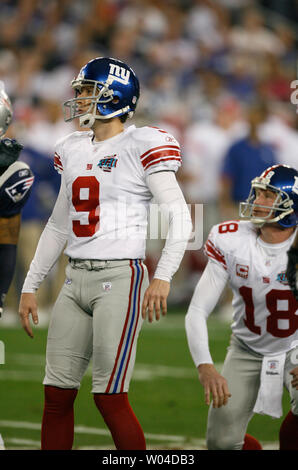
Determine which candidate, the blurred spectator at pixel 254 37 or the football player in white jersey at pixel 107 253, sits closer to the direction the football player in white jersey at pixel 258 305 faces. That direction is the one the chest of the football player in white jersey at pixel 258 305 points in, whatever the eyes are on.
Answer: the football player in white jersey

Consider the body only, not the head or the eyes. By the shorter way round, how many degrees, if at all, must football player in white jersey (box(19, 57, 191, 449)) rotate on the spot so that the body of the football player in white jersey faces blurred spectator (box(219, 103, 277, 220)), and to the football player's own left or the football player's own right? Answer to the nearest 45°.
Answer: approximately 135° to the football player's own right

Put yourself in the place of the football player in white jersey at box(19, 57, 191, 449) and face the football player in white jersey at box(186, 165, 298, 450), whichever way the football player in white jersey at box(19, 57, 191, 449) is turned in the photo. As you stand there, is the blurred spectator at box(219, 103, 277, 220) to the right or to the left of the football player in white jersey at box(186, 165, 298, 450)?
left

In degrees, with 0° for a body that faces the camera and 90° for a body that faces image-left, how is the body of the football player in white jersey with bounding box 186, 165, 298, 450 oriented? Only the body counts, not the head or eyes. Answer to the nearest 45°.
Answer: approximately 0°

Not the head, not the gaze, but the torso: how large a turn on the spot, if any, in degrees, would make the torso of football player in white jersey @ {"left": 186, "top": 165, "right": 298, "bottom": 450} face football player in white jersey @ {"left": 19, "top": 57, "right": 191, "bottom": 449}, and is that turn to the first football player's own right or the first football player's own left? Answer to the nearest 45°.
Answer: approximately 45° to the first football player's own right

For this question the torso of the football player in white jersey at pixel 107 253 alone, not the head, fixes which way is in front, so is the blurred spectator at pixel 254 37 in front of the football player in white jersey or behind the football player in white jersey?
behind

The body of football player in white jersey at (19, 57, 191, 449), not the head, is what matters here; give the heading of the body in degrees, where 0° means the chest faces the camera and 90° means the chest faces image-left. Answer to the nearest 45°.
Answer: approximately 45°

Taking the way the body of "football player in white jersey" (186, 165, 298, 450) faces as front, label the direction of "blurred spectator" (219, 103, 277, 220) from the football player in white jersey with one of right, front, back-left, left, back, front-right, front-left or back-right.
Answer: back

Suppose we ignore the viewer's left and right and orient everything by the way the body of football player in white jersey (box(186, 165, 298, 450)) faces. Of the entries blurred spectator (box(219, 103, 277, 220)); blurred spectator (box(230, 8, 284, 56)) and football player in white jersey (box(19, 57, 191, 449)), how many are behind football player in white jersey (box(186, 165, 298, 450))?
2
